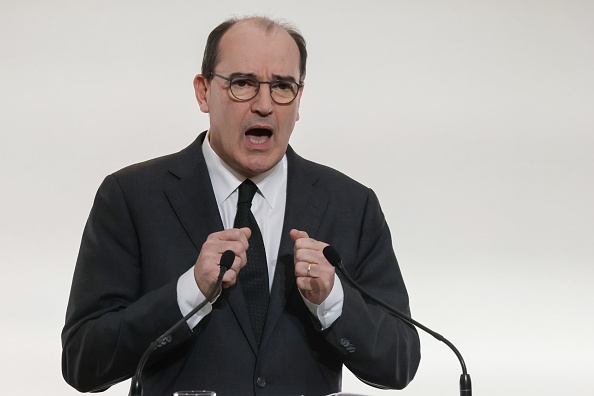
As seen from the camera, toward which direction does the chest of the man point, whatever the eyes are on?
toward the camera

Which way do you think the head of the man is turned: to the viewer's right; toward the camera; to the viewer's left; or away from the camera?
toward the camera
